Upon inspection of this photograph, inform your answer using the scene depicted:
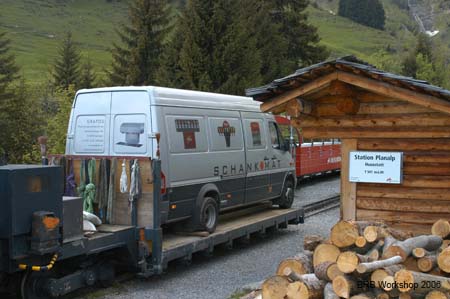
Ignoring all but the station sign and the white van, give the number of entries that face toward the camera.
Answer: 1

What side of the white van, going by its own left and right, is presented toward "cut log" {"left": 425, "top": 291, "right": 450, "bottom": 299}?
right

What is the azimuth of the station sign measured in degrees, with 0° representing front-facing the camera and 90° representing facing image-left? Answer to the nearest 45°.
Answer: approximately 0°

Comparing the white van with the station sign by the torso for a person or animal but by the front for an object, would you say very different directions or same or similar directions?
very different directions

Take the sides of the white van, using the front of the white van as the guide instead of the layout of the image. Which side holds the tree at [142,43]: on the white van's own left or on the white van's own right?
on the white van's own left

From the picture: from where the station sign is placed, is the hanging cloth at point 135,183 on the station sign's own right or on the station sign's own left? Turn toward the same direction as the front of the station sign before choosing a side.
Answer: on the station sign's own right

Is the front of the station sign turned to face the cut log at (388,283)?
yes

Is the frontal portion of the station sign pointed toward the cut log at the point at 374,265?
yes

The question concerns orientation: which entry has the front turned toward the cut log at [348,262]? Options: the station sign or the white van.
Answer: the station sign

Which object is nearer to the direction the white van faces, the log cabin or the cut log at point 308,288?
the log cabin

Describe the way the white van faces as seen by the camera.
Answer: facing away from the viewer and to the right of the viewer
